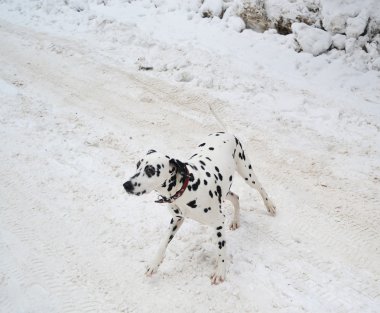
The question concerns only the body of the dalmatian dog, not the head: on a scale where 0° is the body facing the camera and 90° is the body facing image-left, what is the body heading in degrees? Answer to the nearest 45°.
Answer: approximately 45°

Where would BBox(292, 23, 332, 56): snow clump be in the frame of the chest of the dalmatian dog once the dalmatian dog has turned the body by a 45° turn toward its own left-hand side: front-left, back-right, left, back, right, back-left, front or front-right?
back
